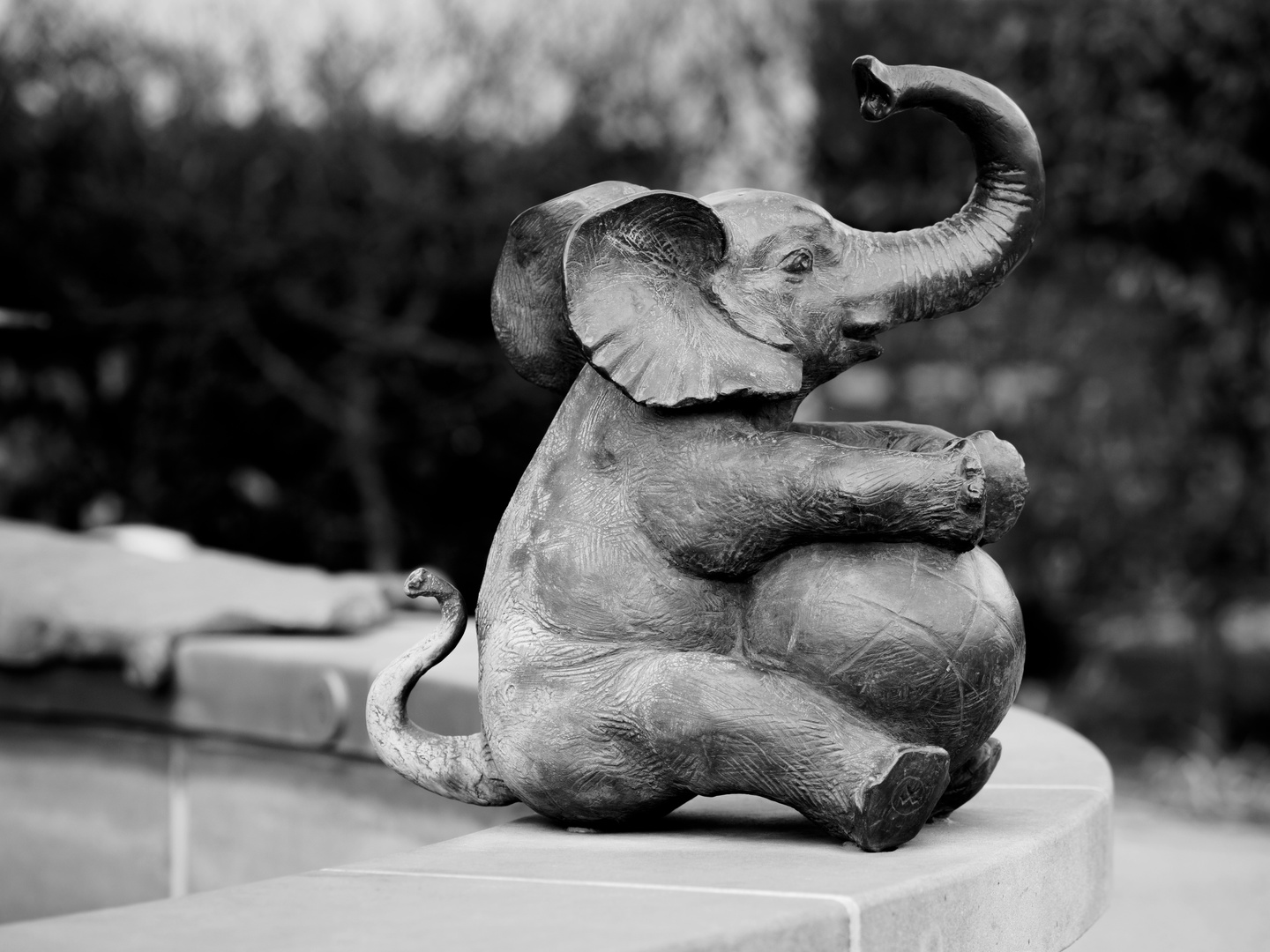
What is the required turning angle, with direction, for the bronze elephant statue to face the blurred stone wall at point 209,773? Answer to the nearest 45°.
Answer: approximately 135° to its left

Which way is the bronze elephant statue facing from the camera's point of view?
to the viewer's right
